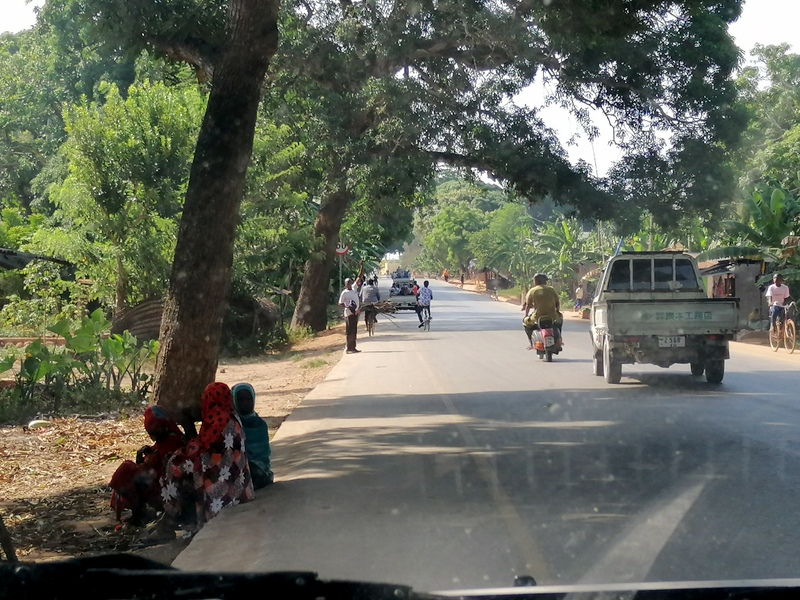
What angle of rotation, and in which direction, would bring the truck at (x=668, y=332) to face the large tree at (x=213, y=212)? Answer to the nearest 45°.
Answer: approximately 135° to its left

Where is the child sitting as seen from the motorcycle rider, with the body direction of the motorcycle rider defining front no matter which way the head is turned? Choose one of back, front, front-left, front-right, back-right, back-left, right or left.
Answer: back

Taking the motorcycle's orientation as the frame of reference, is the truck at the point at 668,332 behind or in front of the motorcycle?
behind

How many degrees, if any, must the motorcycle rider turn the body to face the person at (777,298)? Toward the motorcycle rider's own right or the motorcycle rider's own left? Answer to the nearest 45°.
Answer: approximately 45° to the motorcycle rider's own right

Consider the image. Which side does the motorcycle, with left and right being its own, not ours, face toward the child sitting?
back

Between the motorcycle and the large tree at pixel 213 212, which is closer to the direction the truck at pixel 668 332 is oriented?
the motorcycle

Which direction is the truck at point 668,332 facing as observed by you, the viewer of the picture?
facing away from the viewer

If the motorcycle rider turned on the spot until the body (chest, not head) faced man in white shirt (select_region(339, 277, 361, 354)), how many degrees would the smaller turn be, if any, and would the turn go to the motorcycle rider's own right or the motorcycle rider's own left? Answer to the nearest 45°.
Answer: approximately 45° to the motorcycle rider's own left

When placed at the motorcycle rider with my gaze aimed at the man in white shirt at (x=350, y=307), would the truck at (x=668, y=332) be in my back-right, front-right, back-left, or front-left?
back-left

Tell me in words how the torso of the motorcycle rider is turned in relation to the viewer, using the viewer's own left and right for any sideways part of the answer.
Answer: facing away from the viewer

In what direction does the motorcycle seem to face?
away from the camera
